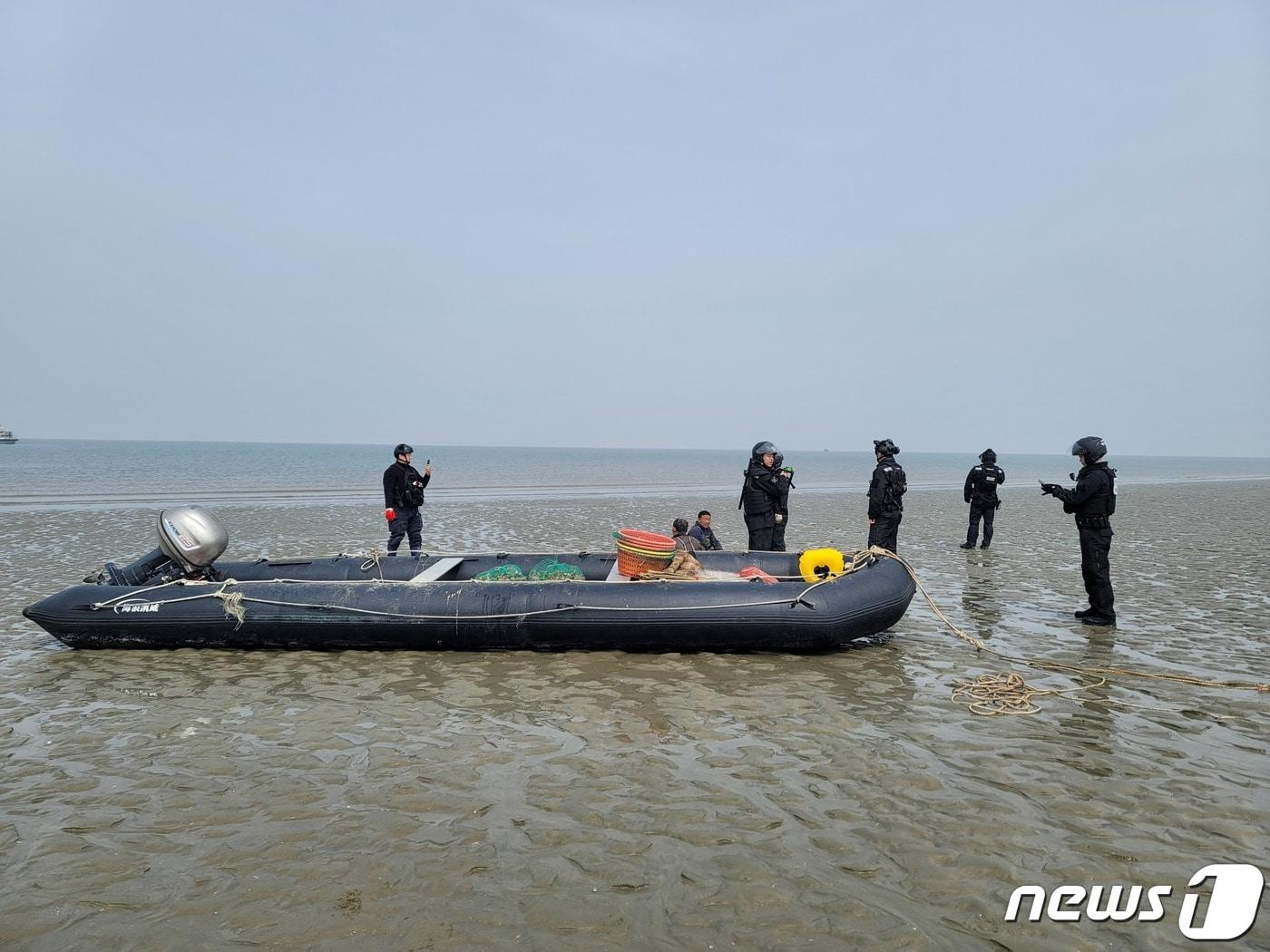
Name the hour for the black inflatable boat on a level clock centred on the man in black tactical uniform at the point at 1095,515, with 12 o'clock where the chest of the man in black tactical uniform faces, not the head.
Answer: The black inflatable boat is roughly at 11 o'clock from the man in black tactical uniform.

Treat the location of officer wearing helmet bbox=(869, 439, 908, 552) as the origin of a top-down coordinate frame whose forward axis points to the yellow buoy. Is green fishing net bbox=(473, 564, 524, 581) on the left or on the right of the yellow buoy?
right

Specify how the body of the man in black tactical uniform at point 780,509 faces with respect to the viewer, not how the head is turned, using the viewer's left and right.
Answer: facing to the left of the viewer

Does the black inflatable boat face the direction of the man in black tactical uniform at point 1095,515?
yes

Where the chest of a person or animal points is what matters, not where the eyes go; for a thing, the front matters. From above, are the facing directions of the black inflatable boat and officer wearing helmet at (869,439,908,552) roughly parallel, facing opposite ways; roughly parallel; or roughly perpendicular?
roughly parallel, facing opposite ways

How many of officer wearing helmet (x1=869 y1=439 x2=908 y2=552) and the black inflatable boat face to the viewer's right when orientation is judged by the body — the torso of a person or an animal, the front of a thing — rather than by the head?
1

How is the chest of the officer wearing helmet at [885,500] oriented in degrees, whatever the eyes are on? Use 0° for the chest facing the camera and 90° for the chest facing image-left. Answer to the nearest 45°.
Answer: approximately 135°

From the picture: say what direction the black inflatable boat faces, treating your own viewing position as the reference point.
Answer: facing to the right of the viewer

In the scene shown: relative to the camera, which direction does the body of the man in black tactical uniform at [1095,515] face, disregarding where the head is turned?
to the viewer's left

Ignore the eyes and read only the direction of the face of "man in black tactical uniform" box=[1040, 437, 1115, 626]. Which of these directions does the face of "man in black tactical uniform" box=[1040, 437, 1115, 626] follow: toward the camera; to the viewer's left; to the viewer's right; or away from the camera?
to the viewer's left

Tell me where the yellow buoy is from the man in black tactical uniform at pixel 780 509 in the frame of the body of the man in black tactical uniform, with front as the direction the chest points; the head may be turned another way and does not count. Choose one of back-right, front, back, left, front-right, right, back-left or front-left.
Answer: left

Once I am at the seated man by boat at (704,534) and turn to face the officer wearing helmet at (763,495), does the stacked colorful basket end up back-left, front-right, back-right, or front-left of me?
back-right

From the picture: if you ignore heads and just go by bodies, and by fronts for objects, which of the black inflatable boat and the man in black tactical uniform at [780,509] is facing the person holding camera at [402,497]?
the man in black tactical uniform
